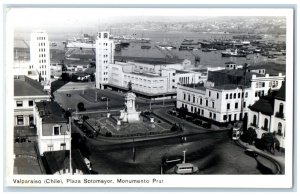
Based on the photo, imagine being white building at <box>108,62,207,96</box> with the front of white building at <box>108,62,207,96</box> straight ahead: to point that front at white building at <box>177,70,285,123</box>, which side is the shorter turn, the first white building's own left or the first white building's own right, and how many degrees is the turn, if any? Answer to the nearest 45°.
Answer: approximately 90° to the first white building's own left

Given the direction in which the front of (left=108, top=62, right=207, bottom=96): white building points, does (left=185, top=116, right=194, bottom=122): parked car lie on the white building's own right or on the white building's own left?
on the white building's own left

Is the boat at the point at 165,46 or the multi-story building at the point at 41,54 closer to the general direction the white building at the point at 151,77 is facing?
the multi-story building

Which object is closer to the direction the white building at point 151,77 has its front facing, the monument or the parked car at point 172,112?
the monument

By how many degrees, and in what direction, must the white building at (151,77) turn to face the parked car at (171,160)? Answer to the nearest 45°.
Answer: approximately 45° to its left

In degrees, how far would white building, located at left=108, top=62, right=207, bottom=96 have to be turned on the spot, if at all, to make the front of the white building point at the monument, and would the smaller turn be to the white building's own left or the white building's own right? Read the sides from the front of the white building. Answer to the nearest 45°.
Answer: approximately 45° to the white building's own left

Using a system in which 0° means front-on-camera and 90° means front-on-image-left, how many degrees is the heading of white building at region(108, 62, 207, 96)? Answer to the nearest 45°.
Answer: approximately 45°
